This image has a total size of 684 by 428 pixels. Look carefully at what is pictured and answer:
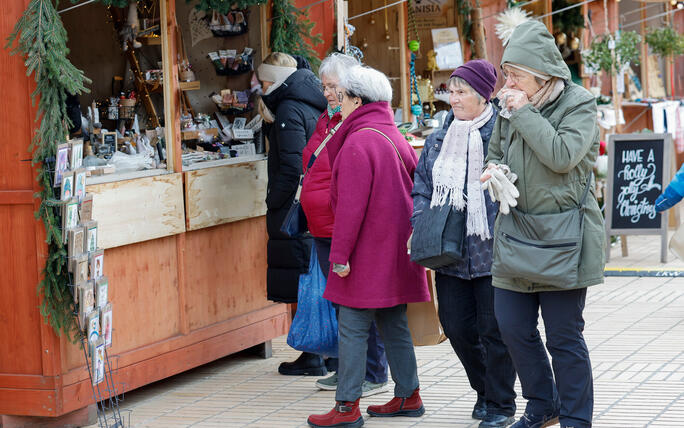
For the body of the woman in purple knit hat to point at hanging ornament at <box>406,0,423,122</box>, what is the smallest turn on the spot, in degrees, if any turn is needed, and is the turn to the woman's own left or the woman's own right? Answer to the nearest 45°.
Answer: approximately 135° to the woman's own right

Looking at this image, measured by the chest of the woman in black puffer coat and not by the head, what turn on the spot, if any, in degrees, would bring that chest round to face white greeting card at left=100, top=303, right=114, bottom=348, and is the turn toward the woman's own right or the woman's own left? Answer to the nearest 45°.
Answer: approximately 45° to the woman's own left

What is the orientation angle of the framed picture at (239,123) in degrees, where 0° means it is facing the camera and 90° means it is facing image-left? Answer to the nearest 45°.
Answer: approximately 0°

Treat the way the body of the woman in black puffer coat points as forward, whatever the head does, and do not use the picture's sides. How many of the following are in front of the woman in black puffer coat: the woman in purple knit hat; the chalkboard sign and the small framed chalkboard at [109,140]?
1

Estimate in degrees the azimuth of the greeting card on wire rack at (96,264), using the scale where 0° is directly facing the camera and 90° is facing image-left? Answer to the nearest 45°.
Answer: approximately 315°

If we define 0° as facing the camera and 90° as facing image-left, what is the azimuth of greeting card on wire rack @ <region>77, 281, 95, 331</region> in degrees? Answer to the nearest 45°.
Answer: approximately 315°

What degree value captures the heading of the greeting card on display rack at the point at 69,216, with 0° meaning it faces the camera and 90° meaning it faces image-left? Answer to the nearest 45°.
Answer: approximately 315°

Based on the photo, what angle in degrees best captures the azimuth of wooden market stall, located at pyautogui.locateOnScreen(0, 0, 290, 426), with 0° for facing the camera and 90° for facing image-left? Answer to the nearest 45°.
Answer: approximately 315°
